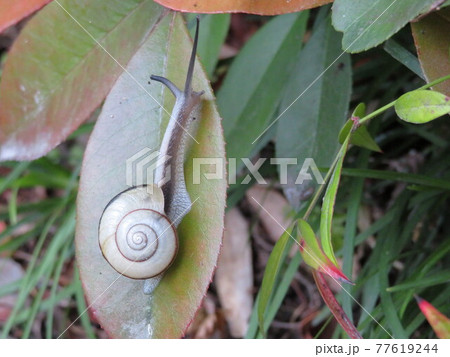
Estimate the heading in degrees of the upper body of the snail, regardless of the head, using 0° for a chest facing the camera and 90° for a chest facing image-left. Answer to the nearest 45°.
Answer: approximately 180°
